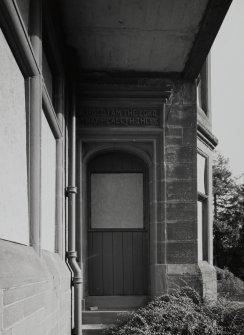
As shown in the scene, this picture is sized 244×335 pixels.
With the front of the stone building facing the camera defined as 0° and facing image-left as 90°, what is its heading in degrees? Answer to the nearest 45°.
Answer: approximately 0°
